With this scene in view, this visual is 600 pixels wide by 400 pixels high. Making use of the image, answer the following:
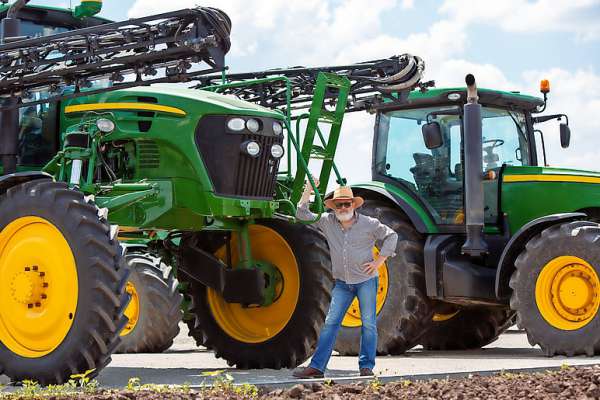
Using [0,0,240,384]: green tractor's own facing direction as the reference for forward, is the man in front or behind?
in front

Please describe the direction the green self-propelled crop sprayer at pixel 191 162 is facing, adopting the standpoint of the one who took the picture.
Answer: facing the viewer and to the right of the viewer

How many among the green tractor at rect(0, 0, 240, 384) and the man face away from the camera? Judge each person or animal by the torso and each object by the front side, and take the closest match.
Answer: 0

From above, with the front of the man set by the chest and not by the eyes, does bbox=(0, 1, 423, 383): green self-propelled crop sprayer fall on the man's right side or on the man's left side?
on the man's right side

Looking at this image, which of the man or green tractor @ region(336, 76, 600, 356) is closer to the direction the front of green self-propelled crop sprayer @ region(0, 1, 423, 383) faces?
the man

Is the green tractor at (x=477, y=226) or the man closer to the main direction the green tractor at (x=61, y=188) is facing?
the man

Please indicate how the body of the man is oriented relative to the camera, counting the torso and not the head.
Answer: toward the camera

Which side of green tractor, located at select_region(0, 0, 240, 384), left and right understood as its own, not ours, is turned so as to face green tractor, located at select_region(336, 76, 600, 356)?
left

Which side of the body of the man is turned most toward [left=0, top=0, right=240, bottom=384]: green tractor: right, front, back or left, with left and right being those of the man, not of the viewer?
right

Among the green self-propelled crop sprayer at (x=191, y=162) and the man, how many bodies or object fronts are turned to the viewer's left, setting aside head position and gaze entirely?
0
